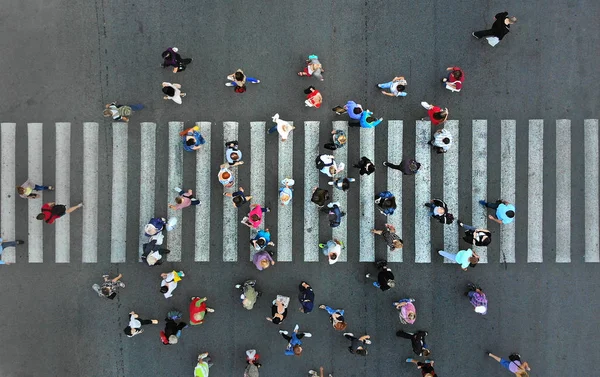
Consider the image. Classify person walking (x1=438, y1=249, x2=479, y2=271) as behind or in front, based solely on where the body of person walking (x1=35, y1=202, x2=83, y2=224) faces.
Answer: behind

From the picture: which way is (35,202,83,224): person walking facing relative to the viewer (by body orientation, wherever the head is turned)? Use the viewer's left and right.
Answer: facing to the left of the viewer

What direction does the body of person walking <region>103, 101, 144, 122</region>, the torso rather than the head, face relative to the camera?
to the viewer's left

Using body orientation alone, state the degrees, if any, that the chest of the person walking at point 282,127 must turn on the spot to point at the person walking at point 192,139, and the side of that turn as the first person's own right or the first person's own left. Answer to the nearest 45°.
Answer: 0° — they already face them

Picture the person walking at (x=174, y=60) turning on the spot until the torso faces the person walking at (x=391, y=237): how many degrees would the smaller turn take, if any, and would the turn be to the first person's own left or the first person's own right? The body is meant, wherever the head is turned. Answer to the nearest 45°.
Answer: approximately 180°

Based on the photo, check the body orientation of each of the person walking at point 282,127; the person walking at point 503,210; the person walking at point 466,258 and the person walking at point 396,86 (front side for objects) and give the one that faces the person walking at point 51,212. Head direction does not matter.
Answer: the person walking at point 282,127

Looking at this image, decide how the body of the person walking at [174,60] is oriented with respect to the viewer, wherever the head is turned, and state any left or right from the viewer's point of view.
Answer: facing to the left of the viewer

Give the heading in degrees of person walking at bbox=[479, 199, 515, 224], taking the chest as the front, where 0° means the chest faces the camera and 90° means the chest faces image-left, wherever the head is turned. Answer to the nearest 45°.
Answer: approximately 270°
